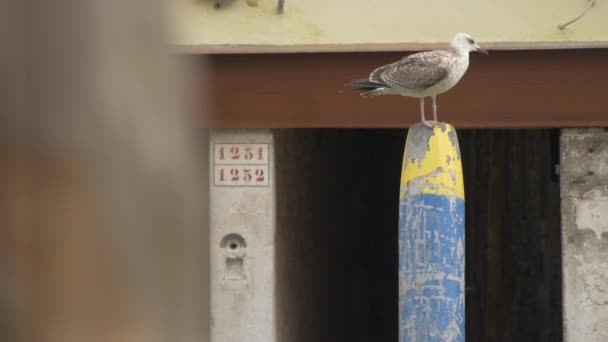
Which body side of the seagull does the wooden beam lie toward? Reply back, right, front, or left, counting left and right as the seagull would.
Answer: left

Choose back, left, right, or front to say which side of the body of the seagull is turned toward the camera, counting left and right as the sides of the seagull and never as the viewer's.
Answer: right

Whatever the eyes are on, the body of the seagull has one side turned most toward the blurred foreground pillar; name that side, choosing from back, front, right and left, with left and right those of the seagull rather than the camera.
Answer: right
